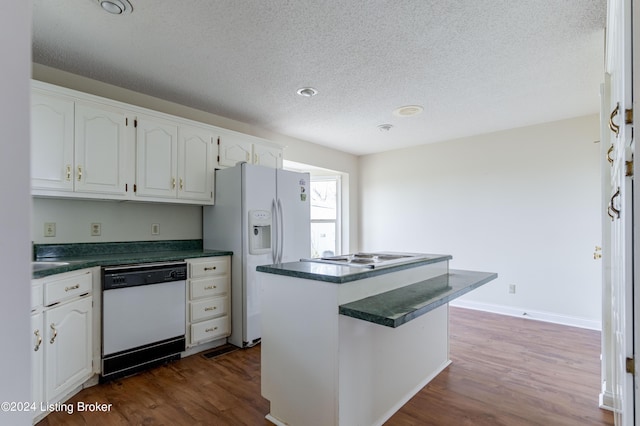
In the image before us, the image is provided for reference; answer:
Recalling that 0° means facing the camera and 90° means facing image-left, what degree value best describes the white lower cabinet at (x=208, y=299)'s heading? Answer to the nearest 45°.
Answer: approximately 315°

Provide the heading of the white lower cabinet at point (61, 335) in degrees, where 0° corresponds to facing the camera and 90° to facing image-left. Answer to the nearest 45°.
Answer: approximately 315°

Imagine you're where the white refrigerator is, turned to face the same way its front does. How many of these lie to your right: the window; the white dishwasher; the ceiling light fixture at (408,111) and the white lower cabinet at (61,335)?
2

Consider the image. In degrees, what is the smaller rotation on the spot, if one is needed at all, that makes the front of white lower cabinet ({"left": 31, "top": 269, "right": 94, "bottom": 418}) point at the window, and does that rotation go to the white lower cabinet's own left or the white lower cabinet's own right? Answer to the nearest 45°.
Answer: approximately 90° to the white lower cabinet's own left

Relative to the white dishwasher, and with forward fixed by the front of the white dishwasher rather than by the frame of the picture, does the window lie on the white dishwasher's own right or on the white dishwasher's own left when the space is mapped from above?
on the white dishwasher's own left

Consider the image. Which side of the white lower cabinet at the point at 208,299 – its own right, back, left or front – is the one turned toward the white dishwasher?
right
